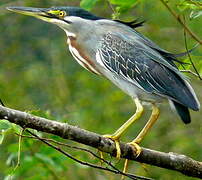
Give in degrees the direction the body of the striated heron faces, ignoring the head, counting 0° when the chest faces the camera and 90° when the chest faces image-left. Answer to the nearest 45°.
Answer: approximately 90°

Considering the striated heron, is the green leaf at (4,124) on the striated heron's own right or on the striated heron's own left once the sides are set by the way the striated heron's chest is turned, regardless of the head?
on the striated heron's own left
